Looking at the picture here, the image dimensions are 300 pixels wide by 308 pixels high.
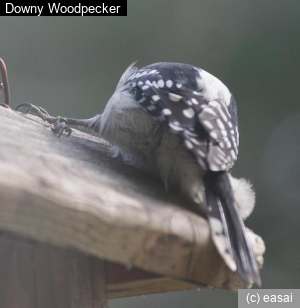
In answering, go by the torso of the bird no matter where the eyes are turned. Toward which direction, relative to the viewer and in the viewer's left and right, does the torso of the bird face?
facing away from the viewer and to the left of the viewer
